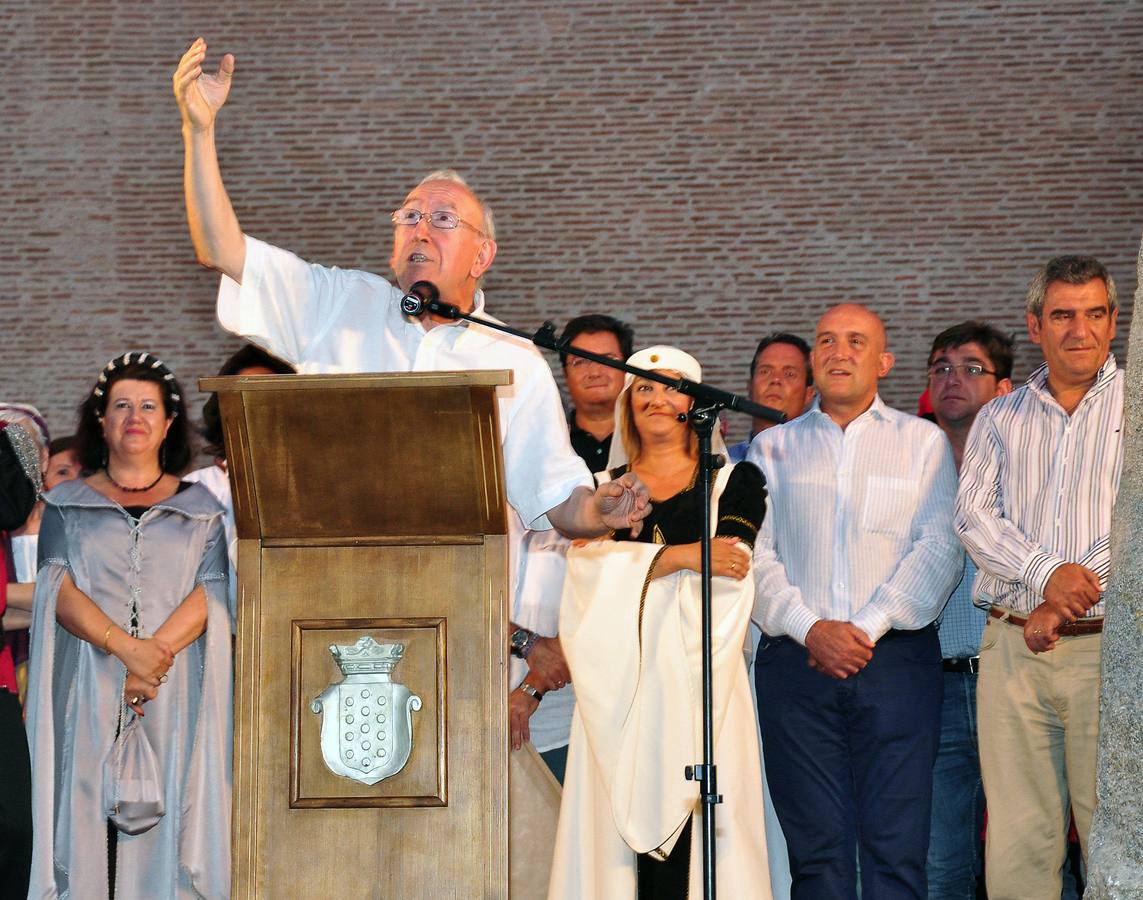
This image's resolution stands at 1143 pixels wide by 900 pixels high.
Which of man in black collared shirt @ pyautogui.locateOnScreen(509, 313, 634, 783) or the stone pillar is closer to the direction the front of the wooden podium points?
the stone pillar

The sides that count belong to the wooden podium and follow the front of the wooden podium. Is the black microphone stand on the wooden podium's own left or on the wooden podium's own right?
on the wooden podium's own left

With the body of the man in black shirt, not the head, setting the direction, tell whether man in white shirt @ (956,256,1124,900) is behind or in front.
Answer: in front
